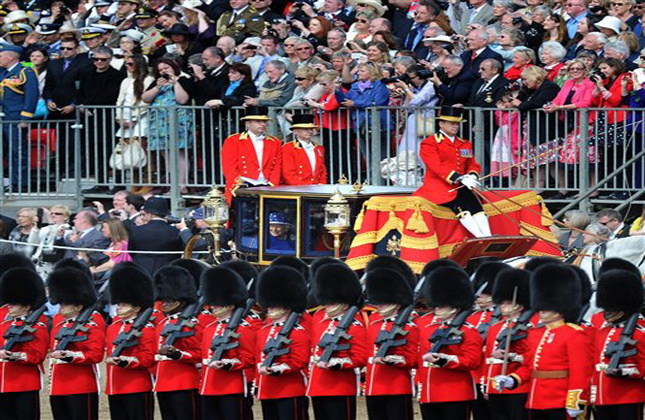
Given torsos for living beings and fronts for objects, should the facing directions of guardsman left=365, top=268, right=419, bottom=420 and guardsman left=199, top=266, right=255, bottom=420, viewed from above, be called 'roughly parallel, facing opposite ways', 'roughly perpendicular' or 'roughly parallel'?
roughly parallel

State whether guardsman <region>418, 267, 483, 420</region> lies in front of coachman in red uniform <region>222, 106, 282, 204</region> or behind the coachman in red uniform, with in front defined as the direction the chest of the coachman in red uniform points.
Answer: in front

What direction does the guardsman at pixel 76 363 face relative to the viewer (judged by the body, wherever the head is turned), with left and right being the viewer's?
facing the viewer and to the left of the viewer

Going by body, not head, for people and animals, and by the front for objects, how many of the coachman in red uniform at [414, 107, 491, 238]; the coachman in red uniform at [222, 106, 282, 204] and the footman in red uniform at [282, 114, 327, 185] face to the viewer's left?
0

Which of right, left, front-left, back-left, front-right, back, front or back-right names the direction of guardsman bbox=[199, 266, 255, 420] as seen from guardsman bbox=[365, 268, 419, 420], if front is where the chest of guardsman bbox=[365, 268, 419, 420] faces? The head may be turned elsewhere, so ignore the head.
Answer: front-right

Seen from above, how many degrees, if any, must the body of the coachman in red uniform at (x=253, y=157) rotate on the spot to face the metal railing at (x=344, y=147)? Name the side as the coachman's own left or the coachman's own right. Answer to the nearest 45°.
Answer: approximately 90° to the coachman's own left

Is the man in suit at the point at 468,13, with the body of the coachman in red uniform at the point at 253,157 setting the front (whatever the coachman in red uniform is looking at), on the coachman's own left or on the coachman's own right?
on the coachman's own left

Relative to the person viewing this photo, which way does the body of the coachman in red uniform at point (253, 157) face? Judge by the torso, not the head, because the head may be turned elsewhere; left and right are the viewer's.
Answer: facing the viewer and to the right of the viewer

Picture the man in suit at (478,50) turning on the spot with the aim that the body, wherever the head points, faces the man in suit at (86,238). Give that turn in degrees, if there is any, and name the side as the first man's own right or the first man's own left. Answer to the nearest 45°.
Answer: approximately 45° to the first man's own right

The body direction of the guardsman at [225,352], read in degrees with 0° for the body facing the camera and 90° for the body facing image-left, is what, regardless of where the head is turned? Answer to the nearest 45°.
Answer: approximately 45°

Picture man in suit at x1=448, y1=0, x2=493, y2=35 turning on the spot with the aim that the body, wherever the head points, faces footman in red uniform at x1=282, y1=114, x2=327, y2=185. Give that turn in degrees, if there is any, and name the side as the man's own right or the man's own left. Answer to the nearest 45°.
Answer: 0° — they already face them
